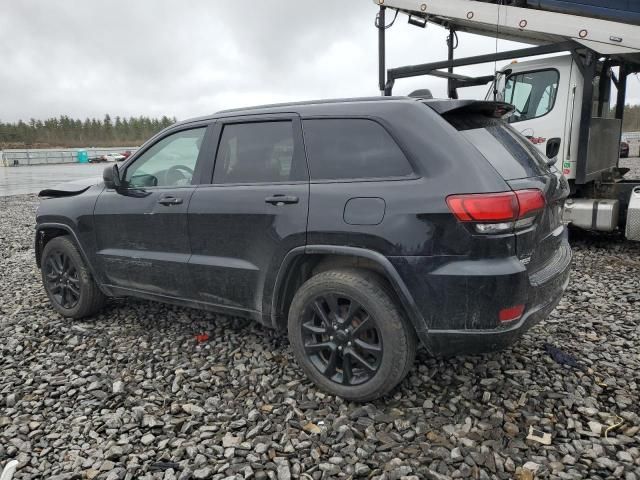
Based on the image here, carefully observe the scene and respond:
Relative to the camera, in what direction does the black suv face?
facing away from the viewer and to the left of the viewer

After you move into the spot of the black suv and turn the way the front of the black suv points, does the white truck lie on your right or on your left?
on your right
